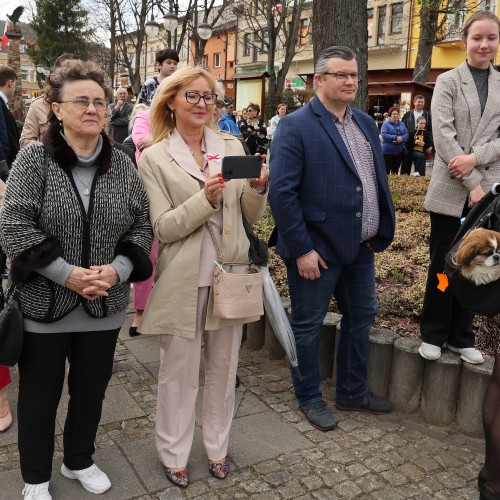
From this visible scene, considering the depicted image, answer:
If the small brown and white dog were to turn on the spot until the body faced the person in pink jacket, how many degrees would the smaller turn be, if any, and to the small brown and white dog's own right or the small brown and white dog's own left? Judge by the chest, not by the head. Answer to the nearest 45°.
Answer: approximately 180°

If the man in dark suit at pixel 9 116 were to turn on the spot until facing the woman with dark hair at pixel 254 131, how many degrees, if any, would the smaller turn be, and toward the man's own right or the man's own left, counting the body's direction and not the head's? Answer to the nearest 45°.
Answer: approximately 45° to the man's own left

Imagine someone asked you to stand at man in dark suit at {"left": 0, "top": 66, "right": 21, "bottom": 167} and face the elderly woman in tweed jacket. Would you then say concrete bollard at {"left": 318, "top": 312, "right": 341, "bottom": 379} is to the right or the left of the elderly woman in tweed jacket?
left

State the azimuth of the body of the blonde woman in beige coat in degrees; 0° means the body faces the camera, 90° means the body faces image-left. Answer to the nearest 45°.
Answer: approximately 315°
